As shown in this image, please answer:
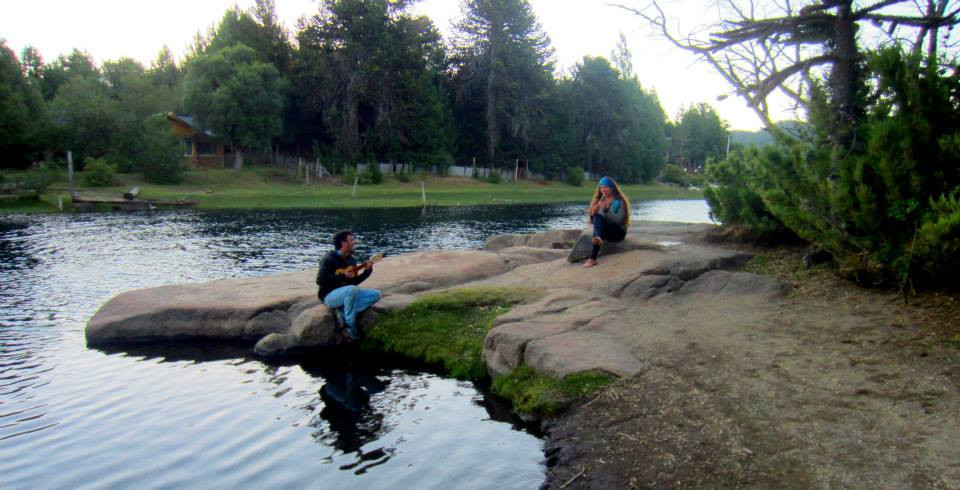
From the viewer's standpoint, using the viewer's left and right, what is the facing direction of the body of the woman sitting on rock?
facing the viewer and to the left of the viewer

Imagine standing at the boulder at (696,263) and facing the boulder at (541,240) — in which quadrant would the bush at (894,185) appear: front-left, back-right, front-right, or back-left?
back-right

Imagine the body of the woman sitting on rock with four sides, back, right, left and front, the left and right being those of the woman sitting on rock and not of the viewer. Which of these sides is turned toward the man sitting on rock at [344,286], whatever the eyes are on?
front

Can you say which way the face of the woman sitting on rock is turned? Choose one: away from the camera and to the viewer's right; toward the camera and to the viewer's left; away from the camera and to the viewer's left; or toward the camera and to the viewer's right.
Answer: toward the camera and to the viewer's left

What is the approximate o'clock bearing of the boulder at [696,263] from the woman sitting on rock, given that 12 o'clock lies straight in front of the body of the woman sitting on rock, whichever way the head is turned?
The boulder is roughly at 9 o'clock from the woman sitting on rock.

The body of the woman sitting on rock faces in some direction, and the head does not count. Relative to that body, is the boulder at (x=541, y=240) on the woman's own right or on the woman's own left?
on the woman's own right

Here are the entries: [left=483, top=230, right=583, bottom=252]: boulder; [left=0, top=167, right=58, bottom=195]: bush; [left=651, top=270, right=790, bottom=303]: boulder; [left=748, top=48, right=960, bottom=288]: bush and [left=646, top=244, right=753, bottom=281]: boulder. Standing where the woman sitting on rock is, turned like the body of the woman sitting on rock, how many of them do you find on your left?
3

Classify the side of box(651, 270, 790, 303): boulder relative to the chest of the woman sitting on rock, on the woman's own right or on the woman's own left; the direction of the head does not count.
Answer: on the woman's own left

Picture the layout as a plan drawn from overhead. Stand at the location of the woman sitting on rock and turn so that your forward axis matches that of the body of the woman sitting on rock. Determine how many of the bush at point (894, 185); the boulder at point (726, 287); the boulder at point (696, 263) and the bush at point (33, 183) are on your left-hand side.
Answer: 3

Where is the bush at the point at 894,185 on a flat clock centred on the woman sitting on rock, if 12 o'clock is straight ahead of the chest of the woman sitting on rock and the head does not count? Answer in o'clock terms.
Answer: The bush is roughly at 9 o'clock from the woman sitting on rock.

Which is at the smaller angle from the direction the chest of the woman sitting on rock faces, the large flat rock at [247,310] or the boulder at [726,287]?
the large flat rock

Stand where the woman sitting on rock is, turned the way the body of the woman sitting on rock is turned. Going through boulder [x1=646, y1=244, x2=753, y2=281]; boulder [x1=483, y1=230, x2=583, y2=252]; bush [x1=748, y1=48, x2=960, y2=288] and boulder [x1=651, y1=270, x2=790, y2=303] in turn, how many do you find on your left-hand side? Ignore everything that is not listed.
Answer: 3

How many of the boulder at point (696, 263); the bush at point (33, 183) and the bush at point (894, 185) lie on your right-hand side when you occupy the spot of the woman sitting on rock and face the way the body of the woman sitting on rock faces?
1

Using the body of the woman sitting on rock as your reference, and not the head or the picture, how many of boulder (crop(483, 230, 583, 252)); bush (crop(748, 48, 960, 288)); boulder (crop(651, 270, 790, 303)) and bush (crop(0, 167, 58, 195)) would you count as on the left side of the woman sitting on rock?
2
